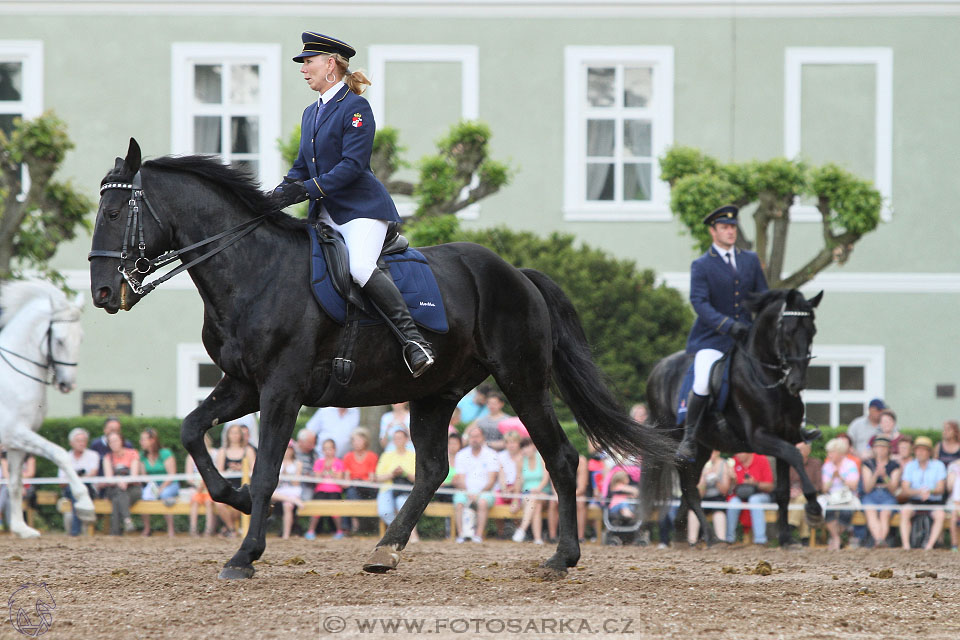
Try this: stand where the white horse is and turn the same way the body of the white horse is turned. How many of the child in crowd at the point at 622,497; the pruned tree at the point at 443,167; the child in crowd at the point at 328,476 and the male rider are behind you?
0

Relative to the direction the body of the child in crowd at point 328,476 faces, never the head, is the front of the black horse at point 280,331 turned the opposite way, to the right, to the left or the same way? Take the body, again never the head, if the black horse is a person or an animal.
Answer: to the right

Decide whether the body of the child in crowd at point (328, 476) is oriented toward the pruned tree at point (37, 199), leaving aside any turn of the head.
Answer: no

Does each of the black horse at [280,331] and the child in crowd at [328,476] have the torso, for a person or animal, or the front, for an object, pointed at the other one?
no

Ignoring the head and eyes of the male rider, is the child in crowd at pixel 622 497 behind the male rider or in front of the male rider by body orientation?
behind

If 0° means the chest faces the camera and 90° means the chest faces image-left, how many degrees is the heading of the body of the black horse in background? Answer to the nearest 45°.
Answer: approximately 315°

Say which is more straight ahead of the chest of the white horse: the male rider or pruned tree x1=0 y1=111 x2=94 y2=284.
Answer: the male rider

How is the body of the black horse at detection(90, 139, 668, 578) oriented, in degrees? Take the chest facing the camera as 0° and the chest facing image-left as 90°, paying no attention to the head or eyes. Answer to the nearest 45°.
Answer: approximately 90°

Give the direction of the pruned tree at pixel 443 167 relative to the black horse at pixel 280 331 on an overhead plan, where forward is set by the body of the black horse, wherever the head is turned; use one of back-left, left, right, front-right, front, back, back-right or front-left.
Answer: right

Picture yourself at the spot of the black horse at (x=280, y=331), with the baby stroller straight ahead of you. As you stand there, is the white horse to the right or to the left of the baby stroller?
left

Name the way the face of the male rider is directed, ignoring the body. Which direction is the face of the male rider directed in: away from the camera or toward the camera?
toward the camera

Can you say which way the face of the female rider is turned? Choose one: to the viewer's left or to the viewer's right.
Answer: to the viewer's left

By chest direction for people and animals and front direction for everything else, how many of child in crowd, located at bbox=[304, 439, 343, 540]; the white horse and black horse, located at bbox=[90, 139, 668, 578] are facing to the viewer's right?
1

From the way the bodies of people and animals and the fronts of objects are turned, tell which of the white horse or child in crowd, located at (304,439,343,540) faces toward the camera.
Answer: the child in crowd

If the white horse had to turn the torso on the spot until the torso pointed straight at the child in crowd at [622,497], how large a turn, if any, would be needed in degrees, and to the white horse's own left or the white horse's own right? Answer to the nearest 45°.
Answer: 0° — it already faces them

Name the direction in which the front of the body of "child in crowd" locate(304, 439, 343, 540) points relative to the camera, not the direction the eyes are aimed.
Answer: toward the camera

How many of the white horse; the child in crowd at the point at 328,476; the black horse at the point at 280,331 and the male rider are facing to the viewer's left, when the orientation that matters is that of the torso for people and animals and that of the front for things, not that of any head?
1

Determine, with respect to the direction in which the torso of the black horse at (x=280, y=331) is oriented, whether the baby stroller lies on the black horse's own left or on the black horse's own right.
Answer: on the black horse's own right
